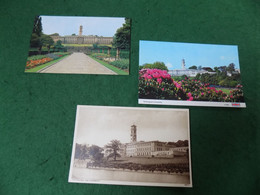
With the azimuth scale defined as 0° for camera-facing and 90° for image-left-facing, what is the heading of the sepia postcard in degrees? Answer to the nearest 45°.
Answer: approximately 0°

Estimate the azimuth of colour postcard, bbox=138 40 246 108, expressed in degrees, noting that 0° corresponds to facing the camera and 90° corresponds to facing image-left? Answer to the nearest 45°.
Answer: approximately 0°
